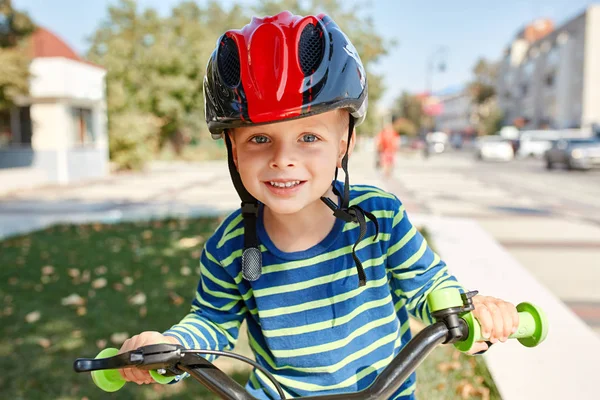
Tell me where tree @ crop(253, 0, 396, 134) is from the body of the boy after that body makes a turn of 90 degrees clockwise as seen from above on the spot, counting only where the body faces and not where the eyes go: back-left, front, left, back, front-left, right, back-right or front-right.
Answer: right

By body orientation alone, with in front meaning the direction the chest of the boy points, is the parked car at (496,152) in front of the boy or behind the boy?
behind

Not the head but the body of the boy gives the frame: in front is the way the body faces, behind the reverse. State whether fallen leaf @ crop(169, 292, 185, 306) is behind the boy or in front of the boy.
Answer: behind

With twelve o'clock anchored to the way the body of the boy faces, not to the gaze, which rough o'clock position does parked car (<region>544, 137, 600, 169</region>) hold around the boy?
The parked car is roughly at 7 o'clock from the boy.

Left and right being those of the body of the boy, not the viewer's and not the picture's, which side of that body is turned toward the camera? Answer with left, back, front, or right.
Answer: front

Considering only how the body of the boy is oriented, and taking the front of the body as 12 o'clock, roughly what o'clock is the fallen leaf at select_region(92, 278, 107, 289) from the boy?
The fallen leaf is roughly at 5 o'clock from the boy.

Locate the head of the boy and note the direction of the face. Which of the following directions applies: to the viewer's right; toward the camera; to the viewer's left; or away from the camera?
toward the camera

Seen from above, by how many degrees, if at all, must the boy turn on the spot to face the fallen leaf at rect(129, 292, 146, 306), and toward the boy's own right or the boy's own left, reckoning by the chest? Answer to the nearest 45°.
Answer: approximately 135° to the boy's own right

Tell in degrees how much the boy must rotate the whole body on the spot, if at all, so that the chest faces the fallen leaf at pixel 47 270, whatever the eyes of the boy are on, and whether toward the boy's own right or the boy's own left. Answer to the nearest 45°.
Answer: approximately 135° to the boy's own right

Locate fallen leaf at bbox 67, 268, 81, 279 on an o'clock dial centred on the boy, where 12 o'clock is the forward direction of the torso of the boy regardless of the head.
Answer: The fallen leaf is roughly at 5 o'clock from the boy.

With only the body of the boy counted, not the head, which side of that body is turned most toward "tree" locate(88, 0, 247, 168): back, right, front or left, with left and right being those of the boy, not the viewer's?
back
